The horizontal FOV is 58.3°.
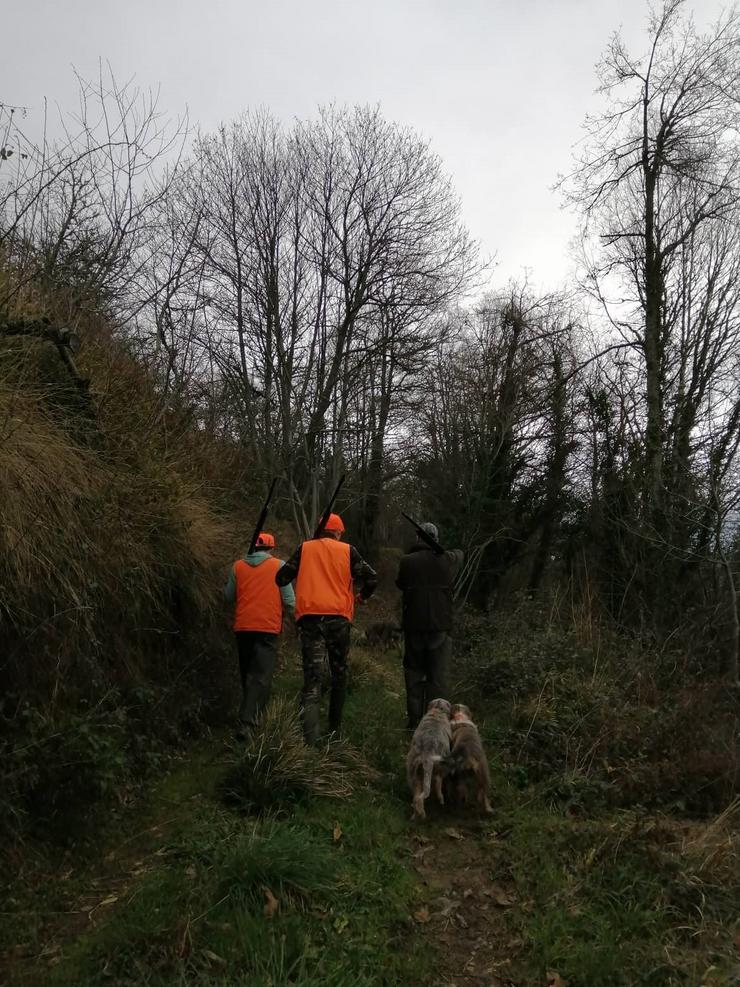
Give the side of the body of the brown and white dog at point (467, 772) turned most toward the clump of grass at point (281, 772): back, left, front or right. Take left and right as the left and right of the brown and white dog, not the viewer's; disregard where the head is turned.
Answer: left

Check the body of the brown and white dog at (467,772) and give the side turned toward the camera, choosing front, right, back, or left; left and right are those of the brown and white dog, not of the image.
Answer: back

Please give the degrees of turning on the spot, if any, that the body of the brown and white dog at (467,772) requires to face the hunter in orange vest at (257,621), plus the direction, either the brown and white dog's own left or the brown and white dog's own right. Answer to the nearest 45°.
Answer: approximately 90° to the brown and white dog's own left

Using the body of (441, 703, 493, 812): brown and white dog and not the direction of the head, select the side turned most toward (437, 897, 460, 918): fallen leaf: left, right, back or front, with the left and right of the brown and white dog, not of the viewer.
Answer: back

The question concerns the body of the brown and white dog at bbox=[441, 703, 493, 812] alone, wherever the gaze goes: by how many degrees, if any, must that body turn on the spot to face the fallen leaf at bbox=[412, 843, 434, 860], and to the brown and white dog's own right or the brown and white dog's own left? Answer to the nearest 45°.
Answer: approximately 135° to the brown and white dog's own left

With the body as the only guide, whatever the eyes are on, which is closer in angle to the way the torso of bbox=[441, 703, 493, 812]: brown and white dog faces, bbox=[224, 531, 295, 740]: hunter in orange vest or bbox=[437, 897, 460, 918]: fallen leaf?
the hunter in orange vest

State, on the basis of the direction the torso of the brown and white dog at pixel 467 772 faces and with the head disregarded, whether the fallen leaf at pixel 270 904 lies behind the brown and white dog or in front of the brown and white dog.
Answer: behind

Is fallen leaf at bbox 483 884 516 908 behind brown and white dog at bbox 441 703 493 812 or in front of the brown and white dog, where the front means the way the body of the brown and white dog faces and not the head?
behind
